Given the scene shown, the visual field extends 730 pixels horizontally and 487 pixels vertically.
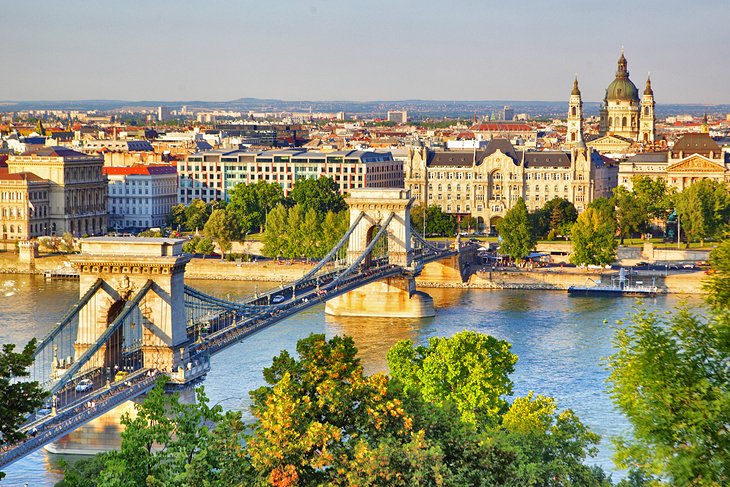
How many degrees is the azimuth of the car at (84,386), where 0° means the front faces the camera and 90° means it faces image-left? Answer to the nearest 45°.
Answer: approximately 45°

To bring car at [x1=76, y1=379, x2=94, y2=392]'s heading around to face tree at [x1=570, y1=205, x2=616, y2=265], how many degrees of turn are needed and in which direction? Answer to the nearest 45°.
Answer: approximately 180°

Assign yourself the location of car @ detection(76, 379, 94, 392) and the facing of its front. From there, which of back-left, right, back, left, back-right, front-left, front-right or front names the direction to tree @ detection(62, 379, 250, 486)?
front-left
